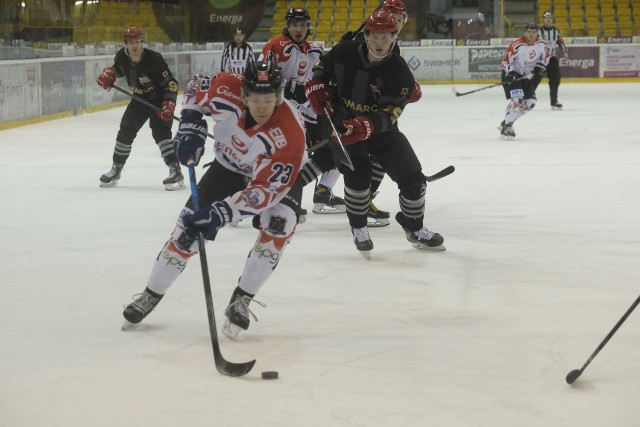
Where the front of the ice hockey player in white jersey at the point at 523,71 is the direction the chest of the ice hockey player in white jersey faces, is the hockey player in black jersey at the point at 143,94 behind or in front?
in front

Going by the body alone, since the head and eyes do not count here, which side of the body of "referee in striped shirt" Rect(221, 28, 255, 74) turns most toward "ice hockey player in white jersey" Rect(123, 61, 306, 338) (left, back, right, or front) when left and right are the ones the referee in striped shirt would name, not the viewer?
front

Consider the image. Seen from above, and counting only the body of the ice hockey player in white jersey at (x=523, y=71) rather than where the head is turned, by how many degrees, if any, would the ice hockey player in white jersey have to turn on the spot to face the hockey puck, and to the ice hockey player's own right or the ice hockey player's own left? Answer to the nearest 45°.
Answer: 0° — they already face it

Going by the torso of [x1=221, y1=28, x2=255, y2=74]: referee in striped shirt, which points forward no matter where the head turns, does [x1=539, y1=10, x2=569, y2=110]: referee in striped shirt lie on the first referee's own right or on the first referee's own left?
on the first referee's own left

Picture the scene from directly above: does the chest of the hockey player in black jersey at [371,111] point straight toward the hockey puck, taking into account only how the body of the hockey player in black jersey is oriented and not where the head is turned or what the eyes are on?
yes

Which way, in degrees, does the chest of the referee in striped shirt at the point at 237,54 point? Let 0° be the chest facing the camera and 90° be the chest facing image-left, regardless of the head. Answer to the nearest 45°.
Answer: approximately 0°

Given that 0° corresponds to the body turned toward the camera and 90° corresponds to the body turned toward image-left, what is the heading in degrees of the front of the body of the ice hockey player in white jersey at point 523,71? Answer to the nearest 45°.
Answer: approximately 0°
